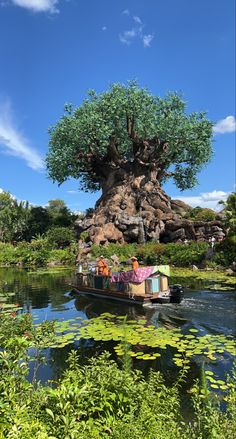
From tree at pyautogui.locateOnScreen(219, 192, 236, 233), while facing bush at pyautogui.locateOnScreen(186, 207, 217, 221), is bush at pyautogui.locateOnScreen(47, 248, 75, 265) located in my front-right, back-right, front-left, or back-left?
front-left

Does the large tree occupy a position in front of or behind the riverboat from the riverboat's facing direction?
in front

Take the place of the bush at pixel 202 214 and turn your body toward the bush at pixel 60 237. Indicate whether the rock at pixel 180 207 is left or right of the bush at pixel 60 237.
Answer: right

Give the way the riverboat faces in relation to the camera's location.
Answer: facing away from the viewer and to the left of the viewer

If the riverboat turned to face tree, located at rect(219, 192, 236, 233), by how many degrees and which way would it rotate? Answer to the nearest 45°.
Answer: approximately 90° to its right

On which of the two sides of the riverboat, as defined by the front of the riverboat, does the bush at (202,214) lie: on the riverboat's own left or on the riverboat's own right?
on the riverboat's own right

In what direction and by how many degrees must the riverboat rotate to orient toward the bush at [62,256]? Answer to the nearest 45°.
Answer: approximately 45° to its right
